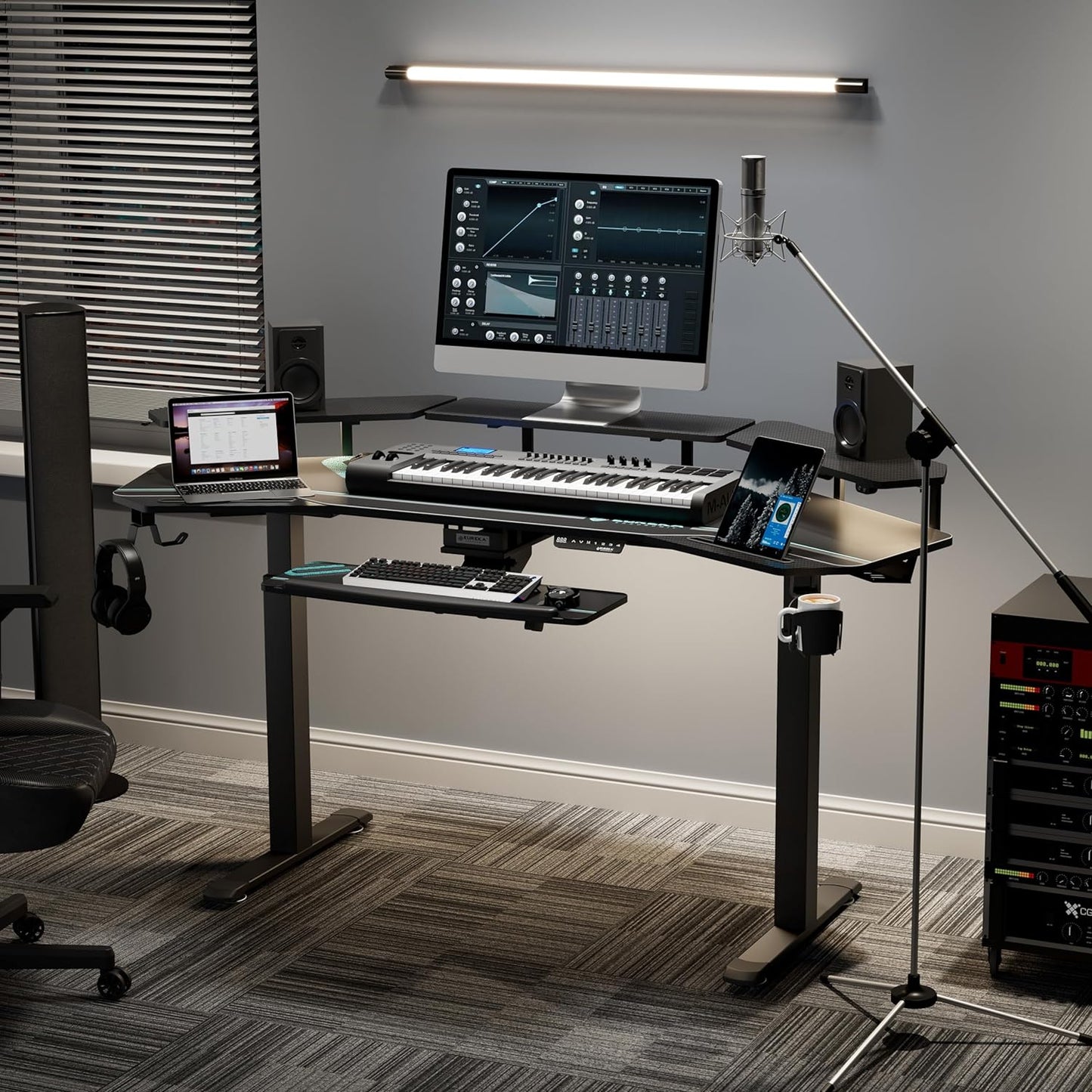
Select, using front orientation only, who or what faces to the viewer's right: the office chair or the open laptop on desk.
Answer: the office chair

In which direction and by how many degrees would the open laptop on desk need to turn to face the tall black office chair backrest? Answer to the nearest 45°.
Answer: approximately 45° to its right

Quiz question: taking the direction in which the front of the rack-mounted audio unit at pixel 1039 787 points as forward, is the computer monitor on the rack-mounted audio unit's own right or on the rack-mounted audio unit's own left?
on the rack-mounted audio unit's own right

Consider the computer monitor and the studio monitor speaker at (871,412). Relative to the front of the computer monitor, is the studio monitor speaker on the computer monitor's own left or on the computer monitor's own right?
on the computer monitor's own left

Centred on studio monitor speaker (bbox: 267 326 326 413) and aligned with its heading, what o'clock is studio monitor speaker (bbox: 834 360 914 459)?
studio monitor speaker (bbox: 834 360 914 459) is roughly at 10 o'clock from studio monitor speaker (bbox: 267 326 326 413).

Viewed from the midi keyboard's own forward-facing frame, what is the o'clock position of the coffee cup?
The coffee cup is roughly at 9 o'clock from the midi keyboard.

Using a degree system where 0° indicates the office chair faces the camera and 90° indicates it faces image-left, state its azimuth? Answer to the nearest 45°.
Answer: approximately 270°

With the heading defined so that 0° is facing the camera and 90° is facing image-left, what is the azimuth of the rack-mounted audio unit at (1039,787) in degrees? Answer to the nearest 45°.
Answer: approximately 0°
